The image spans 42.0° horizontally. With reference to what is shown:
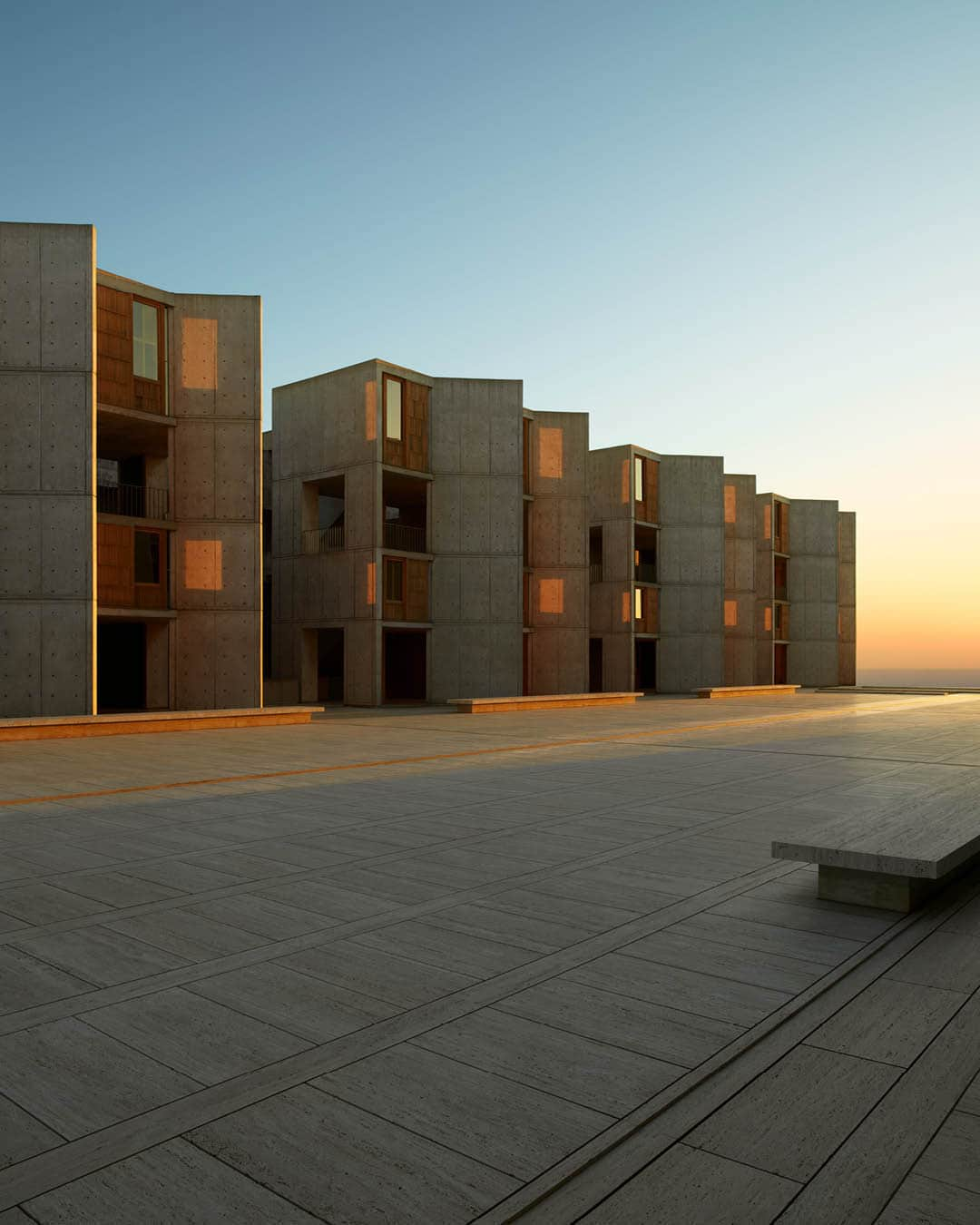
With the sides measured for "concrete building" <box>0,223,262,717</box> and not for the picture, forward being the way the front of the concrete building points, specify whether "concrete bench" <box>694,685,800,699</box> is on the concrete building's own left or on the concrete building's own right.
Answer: on the concrete building's own left

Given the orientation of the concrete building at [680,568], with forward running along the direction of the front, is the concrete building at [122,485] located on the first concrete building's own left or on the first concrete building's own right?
on the first concrete building's own right

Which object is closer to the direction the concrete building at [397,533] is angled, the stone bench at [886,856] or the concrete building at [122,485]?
the stone bench

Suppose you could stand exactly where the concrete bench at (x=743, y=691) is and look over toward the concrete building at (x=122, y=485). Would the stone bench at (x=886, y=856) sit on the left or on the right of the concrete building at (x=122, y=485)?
left

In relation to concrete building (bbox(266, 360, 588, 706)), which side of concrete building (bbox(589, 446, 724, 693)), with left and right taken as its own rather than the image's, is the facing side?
right

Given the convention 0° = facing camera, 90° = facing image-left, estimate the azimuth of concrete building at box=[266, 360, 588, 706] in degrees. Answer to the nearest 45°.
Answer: approximately 315°

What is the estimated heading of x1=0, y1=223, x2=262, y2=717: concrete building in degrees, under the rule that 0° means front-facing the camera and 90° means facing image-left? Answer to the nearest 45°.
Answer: approximately 315°

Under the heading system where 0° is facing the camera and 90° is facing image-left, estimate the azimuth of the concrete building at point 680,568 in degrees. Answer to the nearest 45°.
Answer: approximately 315°

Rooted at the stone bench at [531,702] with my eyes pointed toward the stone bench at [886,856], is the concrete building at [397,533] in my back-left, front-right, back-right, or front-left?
back-right

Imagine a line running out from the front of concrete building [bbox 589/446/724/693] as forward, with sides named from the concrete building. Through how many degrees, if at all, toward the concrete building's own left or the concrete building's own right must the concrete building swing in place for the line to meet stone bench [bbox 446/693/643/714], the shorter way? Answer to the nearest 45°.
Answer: approximately 45° to the concrete building's own right

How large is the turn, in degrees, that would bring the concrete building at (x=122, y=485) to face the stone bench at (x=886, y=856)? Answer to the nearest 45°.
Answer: approximately 45° to its right
